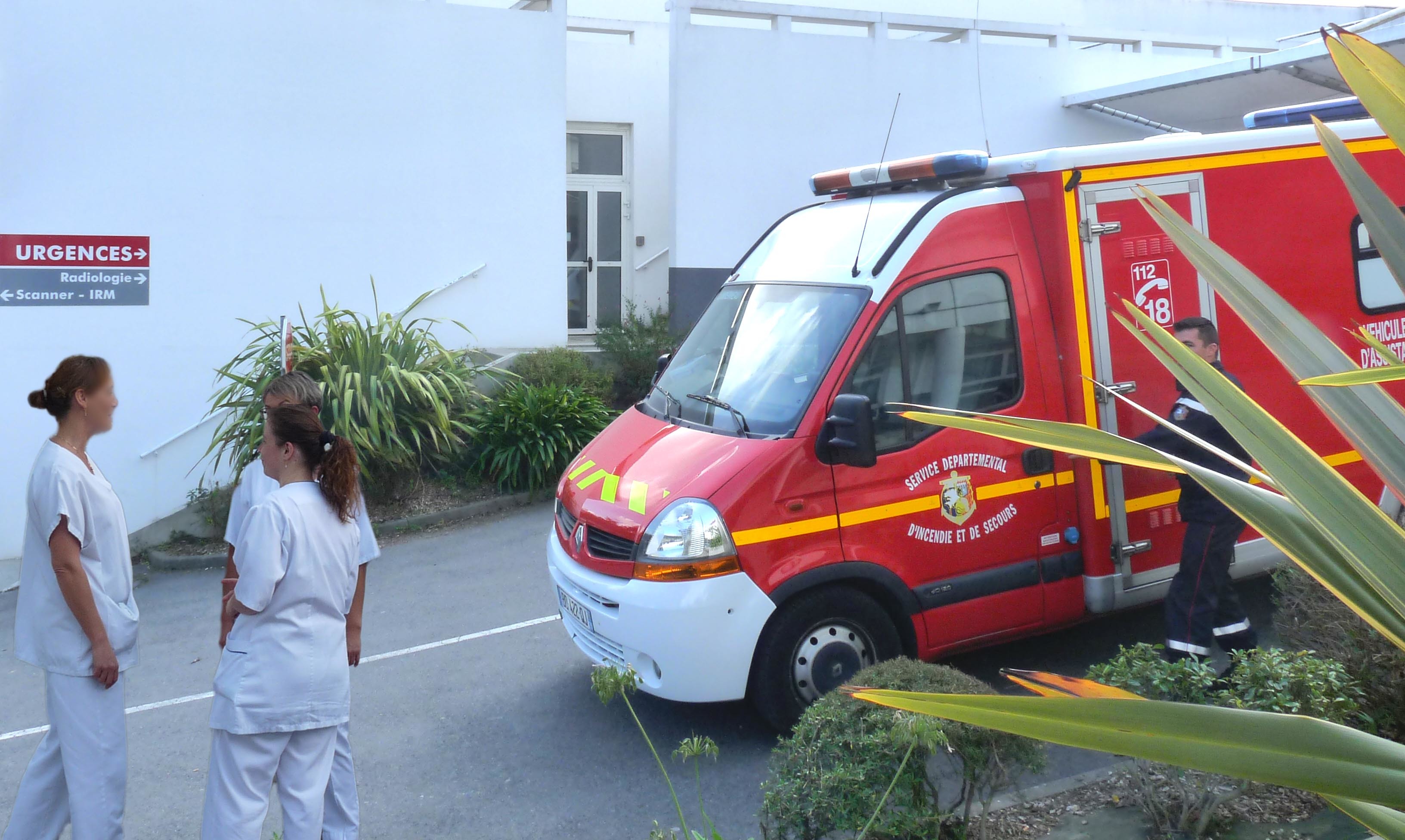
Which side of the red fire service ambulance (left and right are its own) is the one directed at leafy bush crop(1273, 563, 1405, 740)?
left

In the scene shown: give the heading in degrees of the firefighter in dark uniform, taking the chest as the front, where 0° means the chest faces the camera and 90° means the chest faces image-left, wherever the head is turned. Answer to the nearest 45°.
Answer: approximately 90°

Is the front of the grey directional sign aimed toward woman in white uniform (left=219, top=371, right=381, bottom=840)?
yes

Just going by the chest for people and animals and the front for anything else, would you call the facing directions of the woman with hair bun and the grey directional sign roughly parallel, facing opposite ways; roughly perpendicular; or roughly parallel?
roughly perpendicular

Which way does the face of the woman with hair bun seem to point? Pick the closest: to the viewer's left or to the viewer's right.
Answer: to the viewer's right

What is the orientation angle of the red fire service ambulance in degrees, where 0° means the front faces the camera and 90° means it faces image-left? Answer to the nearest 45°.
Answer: approximately 45°

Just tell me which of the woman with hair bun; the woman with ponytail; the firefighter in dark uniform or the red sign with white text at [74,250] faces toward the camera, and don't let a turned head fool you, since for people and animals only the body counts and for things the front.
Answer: the red sign with white text

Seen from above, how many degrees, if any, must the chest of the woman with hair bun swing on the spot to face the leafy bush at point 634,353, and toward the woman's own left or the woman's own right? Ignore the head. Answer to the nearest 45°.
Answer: approximately 45° to the woman's own left

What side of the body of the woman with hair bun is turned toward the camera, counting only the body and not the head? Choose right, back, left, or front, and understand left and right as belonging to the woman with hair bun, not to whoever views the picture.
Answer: right
